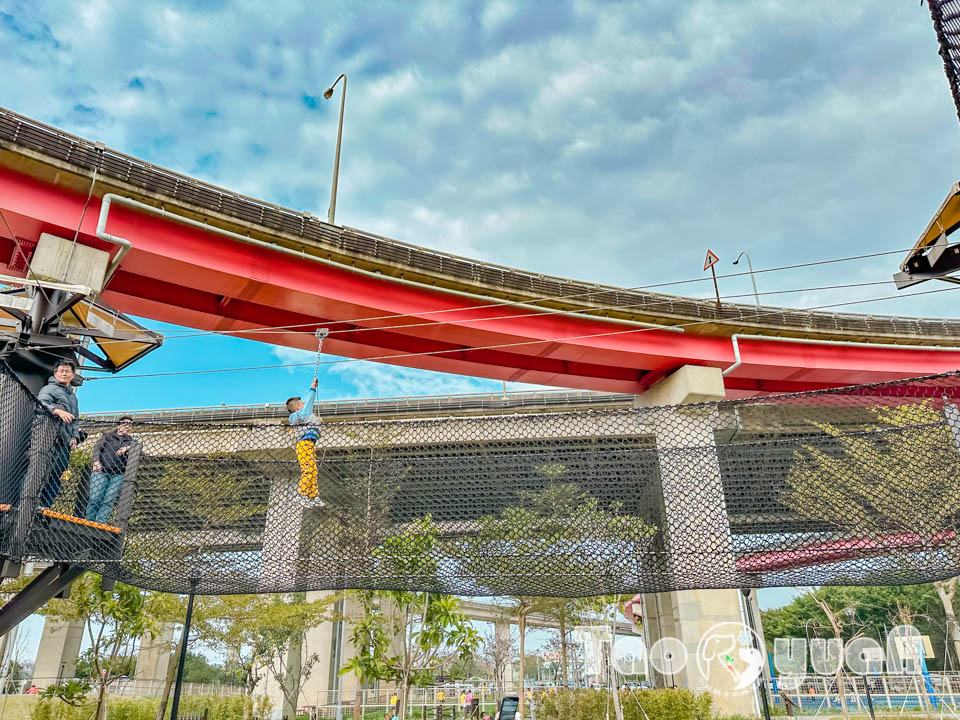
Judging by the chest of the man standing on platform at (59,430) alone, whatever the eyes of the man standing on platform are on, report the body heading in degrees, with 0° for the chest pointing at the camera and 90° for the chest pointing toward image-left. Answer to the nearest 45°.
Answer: approximately 315°

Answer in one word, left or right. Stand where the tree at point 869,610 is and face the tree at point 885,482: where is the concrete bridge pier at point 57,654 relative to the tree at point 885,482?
right

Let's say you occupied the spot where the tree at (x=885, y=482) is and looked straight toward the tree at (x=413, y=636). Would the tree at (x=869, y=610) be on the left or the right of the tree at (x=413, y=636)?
right

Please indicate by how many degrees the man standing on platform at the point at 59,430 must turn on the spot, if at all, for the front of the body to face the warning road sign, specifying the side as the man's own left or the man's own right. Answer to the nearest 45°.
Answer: approximately 45° to the man's own left
